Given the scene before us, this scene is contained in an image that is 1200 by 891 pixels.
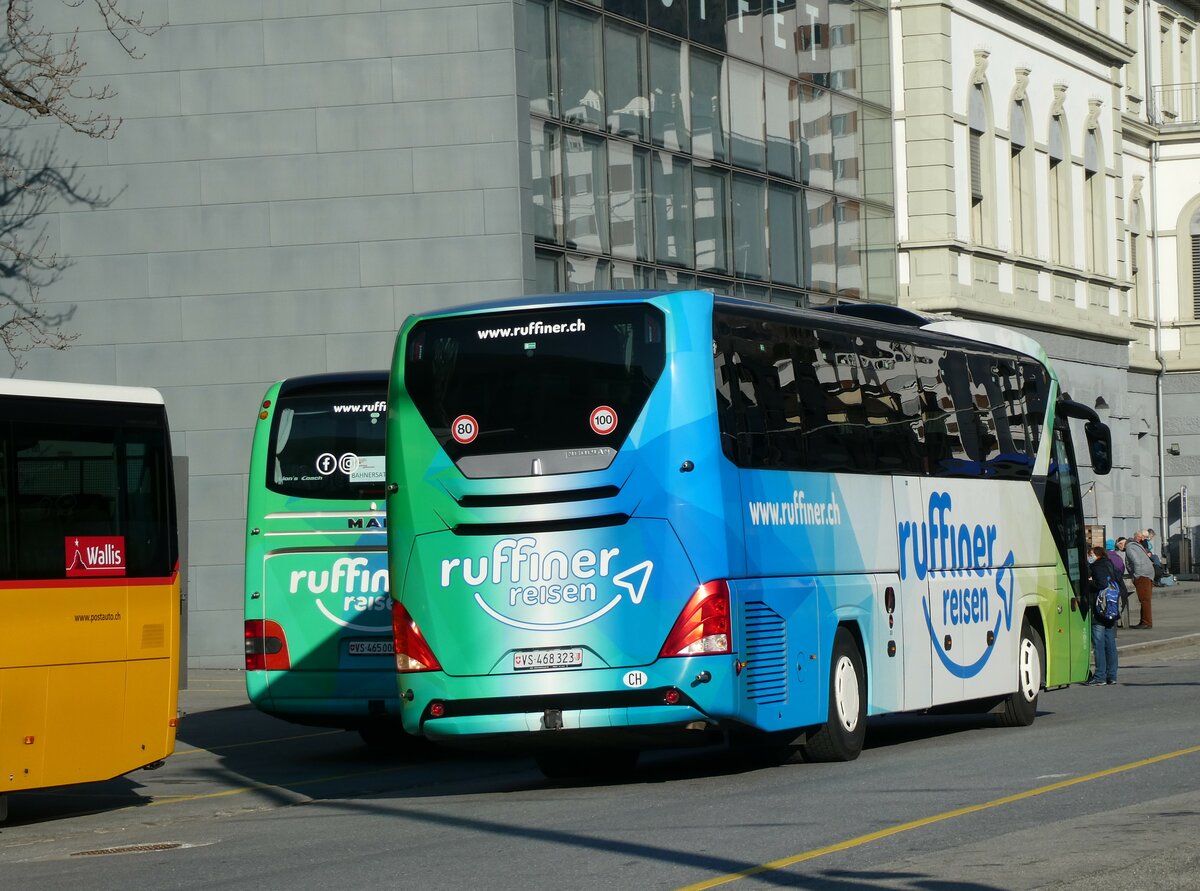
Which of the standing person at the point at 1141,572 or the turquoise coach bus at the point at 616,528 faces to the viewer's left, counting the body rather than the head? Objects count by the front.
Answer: the standing person

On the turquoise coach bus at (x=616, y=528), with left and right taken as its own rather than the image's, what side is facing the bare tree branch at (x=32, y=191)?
left

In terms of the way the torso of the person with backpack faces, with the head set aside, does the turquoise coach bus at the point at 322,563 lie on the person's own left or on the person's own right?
on the person's own left

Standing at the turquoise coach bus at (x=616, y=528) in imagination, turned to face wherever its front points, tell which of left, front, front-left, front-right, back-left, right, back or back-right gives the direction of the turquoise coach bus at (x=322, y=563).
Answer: left

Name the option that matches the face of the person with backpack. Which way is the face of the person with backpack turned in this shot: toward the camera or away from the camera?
away from the camera

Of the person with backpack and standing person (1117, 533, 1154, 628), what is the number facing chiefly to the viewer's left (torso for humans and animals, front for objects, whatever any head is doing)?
2

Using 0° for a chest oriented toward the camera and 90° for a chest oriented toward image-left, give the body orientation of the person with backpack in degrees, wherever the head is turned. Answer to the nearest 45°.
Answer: approximately 90°

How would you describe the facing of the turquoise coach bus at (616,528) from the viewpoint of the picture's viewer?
facing away from the viewer and to the right of the viewer

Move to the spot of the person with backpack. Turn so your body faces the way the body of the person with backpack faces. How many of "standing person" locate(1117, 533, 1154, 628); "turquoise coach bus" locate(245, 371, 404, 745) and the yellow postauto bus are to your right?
1

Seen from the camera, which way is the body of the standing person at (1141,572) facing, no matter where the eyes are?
to the viewer's left

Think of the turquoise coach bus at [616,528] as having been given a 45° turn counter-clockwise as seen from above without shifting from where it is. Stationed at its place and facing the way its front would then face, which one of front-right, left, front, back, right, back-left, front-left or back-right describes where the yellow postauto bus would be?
left

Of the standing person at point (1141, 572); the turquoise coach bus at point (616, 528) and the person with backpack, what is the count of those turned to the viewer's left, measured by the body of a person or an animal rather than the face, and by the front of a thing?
2
